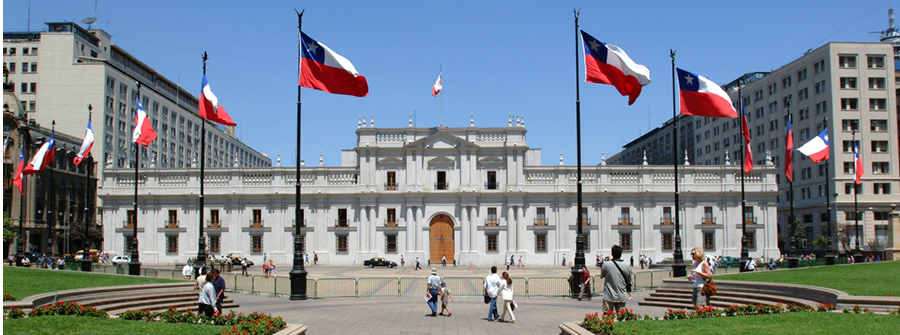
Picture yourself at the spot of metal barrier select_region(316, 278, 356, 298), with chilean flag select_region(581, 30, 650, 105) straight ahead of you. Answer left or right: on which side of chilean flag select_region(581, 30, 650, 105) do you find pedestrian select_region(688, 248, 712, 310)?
right

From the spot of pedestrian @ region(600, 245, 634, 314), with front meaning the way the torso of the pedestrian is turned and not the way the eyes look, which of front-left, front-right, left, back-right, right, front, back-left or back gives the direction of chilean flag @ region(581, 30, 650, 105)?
front

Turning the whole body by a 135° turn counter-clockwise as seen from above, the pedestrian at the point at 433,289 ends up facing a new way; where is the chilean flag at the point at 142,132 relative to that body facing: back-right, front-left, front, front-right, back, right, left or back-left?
right

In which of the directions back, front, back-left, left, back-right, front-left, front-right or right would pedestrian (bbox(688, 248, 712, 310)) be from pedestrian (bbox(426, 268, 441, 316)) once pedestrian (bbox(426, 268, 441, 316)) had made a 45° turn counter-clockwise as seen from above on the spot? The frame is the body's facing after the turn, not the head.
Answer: back

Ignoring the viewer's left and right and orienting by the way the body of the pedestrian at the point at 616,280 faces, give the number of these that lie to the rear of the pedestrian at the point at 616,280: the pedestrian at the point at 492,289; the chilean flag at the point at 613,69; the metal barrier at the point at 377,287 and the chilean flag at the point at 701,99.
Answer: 0

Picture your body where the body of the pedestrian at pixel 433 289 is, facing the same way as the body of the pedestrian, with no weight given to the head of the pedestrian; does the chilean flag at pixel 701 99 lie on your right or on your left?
on your right

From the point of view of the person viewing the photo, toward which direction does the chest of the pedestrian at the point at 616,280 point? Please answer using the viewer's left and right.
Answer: facing away from the viewer

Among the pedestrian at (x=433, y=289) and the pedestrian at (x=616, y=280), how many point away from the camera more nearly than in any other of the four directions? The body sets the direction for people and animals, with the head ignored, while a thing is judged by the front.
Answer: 2

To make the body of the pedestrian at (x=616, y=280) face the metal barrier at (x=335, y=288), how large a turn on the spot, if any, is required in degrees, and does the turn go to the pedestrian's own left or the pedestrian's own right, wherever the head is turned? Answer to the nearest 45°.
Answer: approximately 45° to the pedestrian's own left

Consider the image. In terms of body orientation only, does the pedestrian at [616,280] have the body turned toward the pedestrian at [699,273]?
no

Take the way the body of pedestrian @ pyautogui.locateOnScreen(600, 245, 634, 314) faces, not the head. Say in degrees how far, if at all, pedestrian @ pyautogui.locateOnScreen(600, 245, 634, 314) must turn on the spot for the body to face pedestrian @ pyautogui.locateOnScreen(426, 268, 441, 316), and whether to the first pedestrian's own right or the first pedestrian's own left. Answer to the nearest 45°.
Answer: approximately 45° to the first pedestrian's own left

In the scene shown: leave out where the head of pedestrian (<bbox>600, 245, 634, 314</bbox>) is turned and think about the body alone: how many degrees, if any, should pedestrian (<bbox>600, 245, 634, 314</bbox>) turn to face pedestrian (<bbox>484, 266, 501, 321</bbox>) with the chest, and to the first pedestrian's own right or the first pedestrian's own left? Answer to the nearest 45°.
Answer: approximately 45° to the first pedestrian's own left

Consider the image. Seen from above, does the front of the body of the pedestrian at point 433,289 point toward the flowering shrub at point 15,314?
no

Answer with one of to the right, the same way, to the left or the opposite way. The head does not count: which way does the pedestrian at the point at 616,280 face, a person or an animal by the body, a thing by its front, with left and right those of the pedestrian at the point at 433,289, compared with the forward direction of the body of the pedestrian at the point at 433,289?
the same way

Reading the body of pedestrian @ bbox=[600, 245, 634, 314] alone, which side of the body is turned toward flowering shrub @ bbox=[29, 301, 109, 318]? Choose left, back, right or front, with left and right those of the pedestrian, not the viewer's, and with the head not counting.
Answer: left

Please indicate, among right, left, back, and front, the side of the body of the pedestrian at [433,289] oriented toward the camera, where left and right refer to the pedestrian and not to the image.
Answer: back

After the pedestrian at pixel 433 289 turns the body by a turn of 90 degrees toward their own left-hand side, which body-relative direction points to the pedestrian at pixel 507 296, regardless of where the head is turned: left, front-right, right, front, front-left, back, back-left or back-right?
back-left

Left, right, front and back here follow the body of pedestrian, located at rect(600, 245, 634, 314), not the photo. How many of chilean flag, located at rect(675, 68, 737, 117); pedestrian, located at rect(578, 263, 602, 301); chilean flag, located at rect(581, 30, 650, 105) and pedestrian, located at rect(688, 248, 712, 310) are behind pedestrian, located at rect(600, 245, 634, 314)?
0

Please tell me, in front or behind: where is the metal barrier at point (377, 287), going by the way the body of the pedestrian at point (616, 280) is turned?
in front
